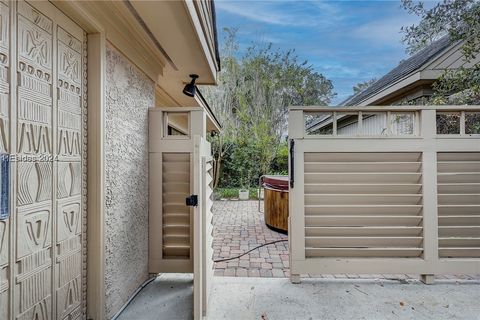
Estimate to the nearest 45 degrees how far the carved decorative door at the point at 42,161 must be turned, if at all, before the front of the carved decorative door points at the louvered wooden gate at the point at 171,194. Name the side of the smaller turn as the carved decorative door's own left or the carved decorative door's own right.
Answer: approximately 90° to the carved decorative door's own left

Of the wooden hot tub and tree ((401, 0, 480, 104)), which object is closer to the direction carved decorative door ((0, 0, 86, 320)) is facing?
the tree

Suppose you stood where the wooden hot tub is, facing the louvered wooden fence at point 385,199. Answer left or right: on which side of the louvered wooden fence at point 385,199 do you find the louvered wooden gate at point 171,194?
right

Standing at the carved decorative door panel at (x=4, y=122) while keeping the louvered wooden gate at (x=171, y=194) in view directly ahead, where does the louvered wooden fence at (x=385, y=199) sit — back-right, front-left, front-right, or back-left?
front-right

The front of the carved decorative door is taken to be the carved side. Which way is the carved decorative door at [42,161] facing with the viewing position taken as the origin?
facing the viewer and to the right of the viewer

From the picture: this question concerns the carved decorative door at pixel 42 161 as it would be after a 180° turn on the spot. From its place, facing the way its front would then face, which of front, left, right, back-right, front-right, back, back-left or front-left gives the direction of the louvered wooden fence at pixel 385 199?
back-right

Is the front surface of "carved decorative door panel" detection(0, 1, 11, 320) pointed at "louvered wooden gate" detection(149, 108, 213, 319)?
no

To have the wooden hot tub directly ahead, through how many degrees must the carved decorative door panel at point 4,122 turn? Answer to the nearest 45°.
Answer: approximately 90° to its left

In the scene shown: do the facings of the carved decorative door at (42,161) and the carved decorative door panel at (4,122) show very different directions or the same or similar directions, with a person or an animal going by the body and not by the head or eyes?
same or similar directions

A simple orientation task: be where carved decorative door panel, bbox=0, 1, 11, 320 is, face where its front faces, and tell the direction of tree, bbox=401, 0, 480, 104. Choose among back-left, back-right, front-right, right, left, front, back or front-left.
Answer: front-left

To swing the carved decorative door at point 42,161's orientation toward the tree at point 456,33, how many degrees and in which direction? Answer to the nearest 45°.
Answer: approximately 45° to its left

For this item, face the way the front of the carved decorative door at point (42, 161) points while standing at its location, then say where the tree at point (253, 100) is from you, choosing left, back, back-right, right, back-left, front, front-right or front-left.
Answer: left

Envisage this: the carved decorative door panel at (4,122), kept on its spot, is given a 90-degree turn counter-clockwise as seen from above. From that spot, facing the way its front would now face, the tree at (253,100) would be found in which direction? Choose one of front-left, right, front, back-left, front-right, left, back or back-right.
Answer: front
